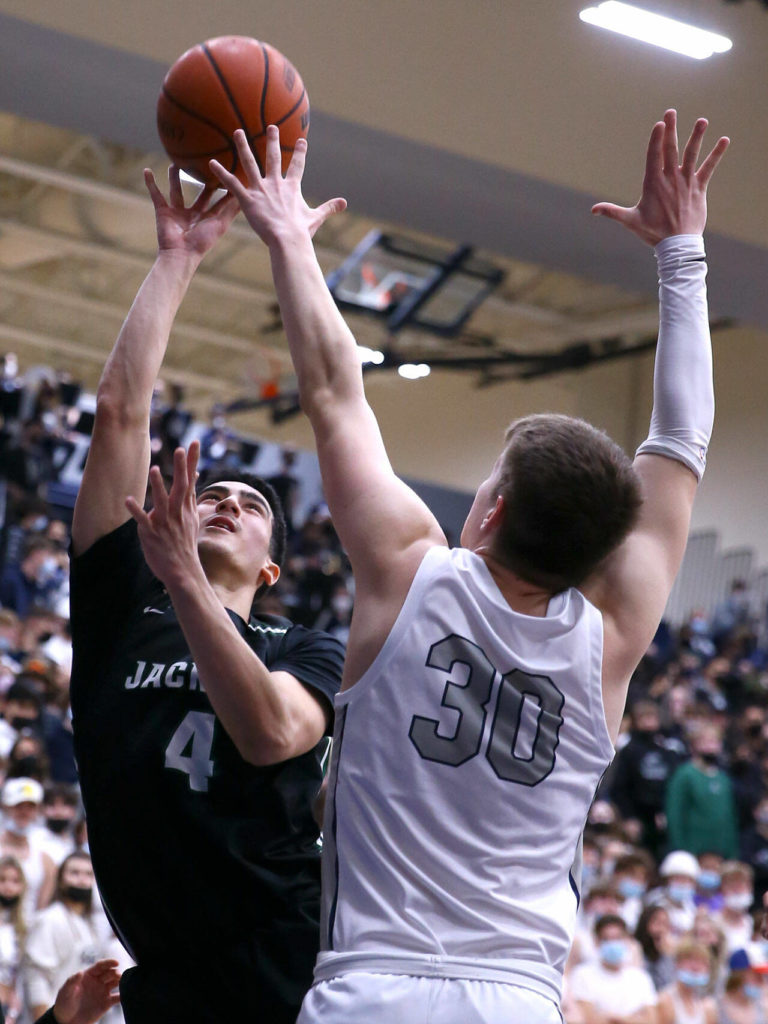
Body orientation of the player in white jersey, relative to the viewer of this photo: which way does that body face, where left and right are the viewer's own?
facing away from the viewer

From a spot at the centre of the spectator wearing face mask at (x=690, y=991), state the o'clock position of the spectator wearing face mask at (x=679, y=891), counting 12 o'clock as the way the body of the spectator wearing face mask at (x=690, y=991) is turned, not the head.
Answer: the spectator wearing face mask at (x=679, y=891) is roughly at 6 o'clock from the spectator wearing face mask at (x=690, y=991).

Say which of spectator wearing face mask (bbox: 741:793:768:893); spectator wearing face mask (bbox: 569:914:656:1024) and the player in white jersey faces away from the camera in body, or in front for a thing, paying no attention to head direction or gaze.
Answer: the player in white jersey

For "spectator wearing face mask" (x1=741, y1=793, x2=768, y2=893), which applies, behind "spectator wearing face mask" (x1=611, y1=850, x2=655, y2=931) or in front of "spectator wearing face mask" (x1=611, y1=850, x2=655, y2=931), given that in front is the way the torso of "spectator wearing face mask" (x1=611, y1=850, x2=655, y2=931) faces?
behind

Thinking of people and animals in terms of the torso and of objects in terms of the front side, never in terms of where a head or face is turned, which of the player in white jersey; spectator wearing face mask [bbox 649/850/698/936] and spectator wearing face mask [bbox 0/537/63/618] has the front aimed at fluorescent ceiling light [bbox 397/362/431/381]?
the player in white jersey

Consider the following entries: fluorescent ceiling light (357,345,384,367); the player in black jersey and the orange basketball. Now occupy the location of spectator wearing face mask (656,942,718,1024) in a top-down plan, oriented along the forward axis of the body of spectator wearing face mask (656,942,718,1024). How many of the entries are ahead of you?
2

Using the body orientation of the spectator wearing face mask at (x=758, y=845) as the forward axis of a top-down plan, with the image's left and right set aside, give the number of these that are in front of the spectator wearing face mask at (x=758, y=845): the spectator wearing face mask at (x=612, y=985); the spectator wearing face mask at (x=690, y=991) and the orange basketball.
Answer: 3
